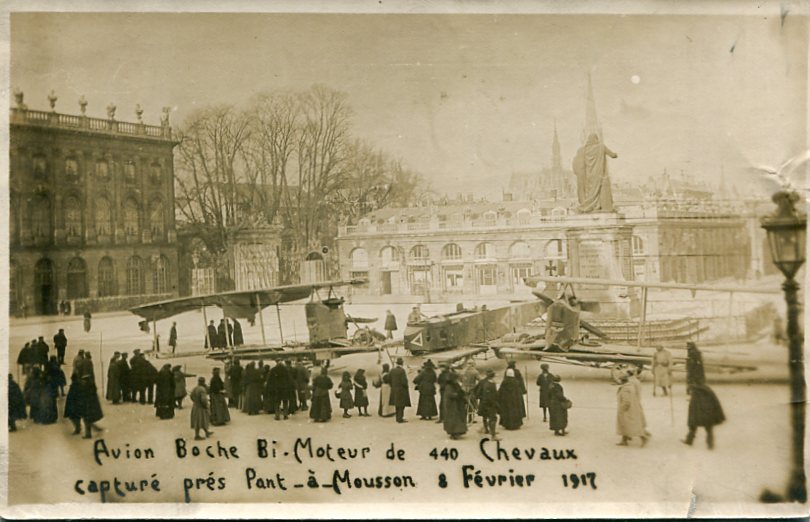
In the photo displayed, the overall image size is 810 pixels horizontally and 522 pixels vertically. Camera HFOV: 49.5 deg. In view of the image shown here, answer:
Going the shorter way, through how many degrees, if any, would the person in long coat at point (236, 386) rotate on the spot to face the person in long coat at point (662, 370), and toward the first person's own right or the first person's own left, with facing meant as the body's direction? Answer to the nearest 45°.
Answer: approximately 90° to the first person's own right

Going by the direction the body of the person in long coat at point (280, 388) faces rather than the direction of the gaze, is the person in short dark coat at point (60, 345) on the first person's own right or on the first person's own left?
on the first person's own left

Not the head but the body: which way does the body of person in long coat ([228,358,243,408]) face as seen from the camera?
away from the camera

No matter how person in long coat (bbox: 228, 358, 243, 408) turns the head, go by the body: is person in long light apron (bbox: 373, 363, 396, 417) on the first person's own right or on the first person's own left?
on the first person's own right

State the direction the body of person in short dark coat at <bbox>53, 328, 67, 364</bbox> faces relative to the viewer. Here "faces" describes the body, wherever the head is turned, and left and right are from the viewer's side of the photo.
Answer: facing away from the viewer

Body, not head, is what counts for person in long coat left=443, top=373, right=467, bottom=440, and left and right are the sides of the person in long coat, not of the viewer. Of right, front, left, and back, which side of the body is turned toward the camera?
back

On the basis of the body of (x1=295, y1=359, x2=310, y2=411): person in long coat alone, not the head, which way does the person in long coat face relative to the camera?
away from the camera

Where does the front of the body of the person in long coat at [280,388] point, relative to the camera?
away from the camera

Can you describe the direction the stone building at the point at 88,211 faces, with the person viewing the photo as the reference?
facing the viewer and to the right of the viewer
